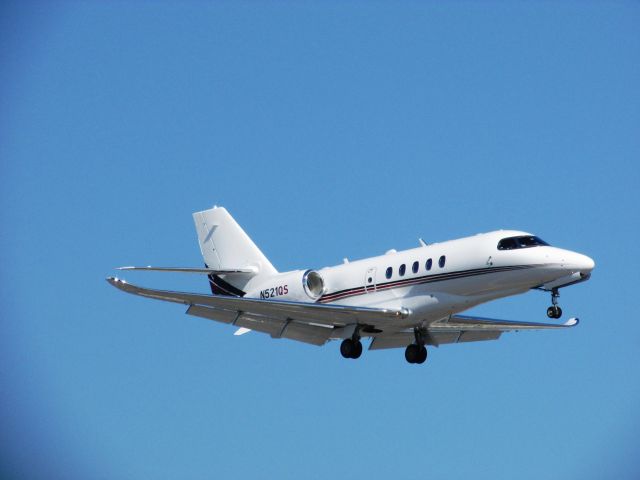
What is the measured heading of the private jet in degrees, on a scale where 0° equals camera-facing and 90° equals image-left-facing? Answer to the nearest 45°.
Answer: approximately 315°
